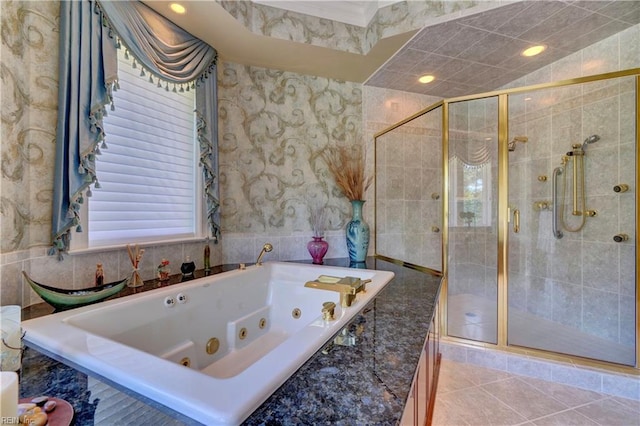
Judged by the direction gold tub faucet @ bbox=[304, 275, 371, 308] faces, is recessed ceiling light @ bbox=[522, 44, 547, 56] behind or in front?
behind

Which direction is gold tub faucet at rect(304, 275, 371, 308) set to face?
to the viewer's left

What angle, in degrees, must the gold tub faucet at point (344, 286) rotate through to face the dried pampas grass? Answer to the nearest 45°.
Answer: approximately 90° to its right

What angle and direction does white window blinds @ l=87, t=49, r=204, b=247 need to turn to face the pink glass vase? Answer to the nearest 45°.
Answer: approximately 45° to its left

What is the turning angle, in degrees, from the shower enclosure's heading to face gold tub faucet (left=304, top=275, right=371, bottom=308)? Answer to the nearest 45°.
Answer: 0° — it already faces it
